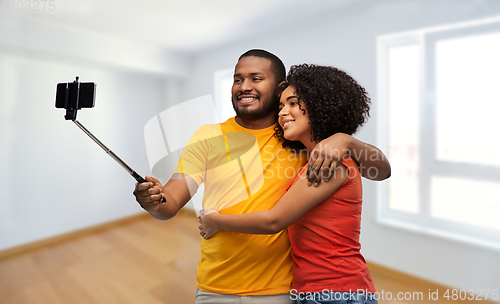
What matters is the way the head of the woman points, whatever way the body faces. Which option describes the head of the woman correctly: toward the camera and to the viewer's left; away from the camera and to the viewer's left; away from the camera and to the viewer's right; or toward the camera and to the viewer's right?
toward the camera and to the viewer's left

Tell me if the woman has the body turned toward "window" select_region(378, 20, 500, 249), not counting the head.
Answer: no

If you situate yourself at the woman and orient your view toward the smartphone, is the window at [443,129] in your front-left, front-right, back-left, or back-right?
back-right

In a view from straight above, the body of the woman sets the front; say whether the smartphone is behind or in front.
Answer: in front

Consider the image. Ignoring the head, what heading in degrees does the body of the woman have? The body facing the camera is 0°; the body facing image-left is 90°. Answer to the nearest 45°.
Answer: approximately 90°

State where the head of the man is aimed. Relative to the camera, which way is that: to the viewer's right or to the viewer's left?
to the viewer's left
